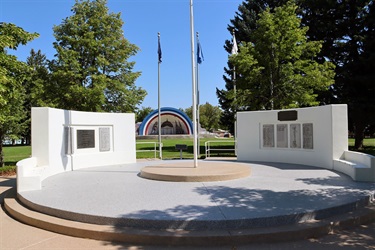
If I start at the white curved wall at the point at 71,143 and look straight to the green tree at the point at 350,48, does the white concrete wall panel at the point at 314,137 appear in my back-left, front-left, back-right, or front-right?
front-right

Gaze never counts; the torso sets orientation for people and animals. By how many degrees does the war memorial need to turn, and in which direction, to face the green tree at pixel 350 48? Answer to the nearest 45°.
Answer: approximately 135° to its left

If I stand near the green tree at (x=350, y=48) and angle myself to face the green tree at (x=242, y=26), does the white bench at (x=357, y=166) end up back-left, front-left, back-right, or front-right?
back-left

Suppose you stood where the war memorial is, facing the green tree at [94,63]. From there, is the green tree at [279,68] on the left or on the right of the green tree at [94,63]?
right

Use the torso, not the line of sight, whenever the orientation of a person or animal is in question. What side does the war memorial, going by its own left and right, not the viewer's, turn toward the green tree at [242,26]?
back

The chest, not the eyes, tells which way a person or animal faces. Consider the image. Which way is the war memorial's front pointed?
toward the camera

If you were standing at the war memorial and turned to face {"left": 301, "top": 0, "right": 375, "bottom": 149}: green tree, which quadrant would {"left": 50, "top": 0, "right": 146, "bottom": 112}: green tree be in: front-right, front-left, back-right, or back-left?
front-left
